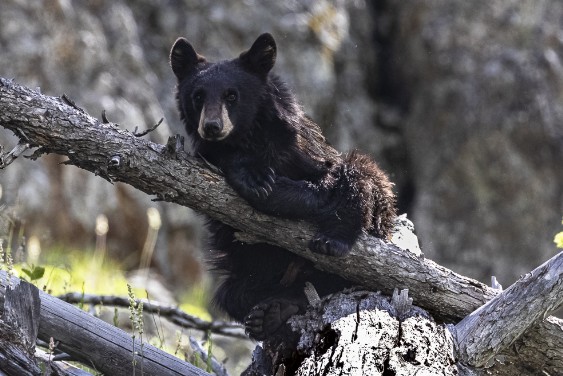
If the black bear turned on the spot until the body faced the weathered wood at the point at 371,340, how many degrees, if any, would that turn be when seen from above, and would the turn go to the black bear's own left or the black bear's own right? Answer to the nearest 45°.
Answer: approximately 90° to the black bear's own left

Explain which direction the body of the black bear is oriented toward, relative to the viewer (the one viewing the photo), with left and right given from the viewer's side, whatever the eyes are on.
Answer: facing the viewer and to the left of the viewer

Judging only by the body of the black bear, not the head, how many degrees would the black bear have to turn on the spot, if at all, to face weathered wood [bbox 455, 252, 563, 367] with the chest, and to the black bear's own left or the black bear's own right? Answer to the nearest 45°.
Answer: approximately 90° to the black bear's own left
